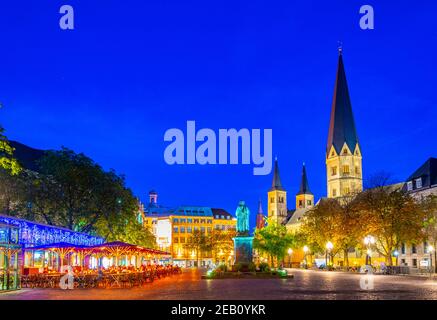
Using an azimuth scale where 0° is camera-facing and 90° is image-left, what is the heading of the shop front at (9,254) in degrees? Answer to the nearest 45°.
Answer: approximately 315°
